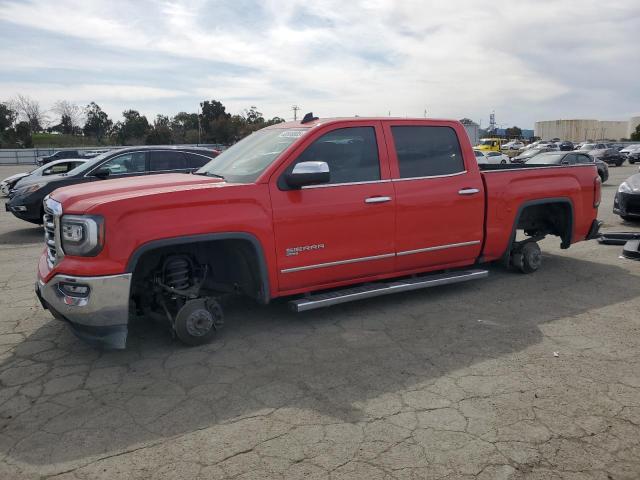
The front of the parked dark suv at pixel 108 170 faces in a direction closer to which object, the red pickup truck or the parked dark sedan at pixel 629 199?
the red pickup truck

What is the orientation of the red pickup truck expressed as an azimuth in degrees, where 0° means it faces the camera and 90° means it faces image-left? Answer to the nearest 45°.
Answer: approximately 45°

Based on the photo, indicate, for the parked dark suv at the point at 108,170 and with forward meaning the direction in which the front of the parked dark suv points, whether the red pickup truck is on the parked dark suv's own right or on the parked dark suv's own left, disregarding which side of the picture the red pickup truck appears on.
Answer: on the parked dark suv's own left

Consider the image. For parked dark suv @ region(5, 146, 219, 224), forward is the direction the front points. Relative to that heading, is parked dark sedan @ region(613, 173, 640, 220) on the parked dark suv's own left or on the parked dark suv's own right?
on the parked dark suv's own left

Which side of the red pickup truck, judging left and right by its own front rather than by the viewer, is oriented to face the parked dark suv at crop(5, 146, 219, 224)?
right

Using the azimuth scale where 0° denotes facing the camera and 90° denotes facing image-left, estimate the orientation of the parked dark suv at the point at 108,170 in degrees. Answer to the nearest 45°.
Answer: approximately 45°

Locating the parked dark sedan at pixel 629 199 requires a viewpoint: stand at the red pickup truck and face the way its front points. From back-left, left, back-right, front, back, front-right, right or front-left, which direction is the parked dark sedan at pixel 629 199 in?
back
